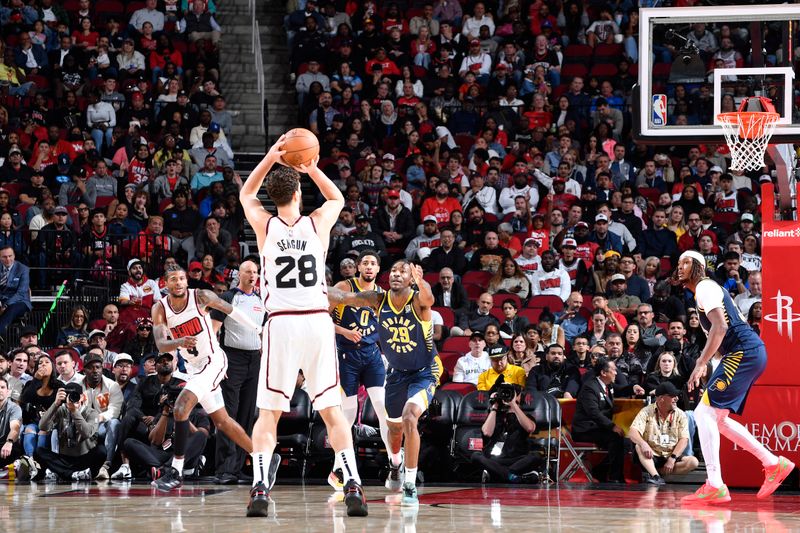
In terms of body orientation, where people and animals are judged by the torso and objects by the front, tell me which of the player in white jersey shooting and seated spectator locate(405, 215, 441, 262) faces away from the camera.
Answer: the player in white jersey shooting

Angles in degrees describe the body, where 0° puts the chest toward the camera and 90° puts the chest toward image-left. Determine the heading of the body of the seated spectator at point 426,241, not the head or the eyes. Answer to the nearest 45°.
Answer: approximately 0°

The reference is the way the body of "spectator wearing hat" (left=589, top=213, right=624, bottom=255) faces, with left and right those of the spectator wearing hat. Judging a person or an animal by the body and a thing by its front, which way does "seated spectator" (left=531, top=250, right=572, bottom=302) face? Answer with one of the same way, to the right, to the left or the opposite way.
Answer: the same way

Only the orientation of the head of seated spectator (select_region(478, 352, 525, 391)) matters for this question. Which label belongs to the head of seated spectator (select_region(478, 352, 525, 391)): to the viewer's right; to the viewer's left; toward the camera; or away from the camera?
toward the camera

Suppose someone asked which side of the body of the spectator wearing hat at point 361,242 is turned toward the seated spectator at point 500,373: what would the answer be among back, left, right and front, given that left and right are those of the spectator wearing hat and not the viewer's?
front

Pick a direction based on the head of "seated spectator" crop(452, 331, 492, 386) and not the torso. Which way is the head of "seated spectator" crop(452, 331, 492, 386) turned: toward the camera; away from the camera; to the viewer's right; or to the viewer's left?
toward the camera

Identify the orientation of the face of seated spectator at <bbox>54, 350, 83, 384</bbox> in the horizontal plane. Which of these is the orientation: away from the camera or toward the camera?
toward the camera

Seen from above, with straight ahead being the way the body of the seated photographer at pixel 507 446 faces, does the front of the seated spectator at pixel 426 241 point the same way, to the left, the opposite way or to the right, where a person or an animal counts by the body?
the same way

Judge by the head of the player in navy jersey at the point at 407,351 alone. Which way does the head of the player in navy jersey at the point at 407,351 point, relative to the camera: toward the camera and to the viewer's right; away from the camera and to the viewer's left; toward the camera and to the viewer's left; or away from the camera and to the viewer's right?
toward the camera and to the viewer's left

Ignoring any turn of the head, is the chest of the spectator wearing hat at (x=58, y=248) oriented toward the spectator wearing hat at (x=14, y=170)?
no

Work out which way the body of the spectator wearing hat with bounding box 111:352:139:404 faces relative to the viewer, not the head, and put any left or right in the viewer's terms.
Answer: facing the viewer

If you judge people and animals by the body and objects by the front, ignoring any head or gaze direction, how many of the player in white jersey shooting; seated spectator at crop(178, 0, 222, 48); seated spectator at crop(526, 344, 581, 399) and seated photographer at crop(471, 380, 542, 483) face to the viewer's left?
0

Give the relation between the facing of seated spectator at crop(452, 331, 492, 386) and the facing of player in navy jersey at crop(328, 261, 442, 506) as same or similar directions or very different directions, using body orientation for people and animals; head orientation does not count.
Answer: same or similar directions

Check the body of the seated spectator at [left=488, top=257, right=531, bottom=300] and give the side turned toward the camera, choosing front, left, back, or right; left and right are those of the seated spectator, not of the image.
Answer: front

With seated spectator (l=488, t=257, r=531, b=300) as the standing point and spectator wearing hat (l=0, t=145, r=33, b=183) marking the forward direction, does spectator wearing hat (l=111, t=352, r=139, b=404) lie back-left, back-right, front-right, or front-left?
front-left

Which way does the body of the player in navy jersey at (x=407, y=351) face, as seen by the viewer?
toward the camera

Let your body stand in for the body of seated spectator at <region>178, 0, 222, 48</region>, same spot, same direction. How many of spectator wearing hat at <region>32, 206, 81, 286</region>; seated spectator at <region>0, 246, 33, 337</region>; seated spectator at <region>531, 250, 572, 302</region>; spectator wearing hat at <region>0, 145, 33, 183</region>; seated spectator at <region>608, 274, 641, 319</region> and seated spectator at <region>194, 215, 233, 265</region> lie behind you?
0

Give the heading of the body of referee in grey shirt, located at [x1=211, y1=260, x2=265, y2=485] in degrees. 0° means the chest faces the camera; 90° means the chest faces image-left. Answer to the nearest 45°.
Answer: approximately 315°

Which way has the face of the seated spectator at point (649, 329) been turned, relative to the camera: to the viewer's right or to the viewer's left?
to the viewer's left

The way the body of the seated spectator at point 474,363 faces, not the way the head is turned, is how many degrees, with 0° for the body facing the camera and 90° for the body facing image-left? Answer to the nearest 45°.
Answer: approximately 0°

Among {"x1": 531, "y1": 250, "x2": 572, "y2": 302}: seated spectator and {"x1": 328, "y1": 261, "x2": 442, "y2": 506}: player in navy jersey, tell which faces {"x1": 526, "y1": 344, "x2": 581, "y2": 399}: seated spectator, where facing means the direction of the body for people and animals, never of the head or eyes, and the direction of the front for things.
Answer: {"x1": 531, "y1": 250, "x2": 572, "y2": 302}: seated spectator

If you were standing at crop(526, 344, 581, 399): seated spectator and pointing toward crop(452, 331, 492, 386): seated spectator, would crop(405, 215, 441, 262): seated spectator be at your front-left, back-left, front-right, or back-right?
front-right

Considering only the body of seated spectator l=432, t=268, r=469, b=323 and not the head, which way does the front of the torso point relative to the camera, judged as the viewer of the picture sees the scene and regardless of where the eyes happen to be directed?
toward the camera

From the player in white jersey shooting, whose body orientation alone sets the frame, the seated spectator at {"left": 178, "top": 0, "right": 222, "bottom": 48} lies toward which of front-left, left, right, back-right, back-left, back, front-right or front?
front
